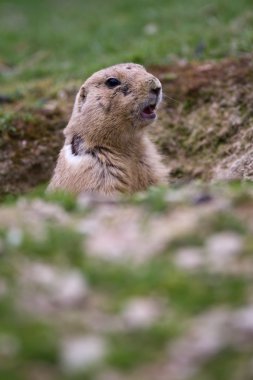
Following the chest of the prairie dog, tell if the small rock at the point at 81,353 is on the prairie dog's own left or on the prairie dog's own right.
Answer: on the prairie dog's own right

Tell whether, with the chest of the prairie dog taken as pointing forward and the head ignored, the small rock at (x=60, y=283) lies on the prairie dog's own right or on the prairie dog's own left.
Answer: on the prairie dog's own right

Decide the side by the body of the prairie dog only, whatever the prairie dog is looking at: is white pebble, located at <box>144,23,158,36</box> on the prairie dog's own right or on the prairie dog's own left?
on the prairie dog's own left

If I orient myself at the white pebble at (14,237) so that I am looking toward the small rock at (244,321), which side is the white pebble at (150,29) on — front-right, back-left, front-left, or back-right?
back-left

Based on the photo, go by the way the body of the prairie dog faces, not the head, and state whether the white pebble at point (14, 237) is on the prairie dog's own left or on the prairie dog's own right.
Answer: on the prairie dog's own right
